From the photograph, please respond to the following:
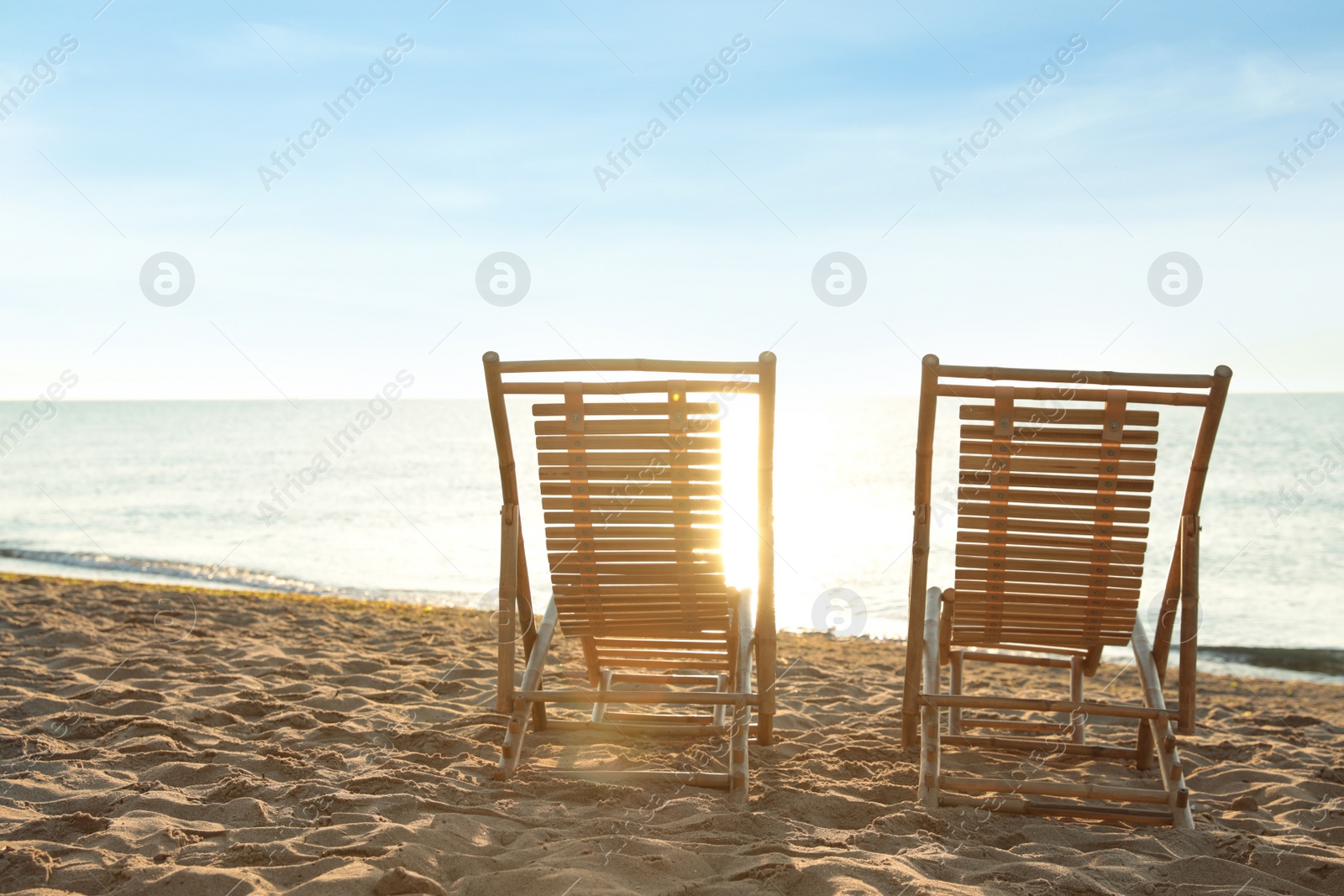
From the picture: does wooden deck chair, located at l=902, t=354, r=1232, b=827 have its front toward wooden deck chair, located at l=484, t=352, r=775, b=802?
no

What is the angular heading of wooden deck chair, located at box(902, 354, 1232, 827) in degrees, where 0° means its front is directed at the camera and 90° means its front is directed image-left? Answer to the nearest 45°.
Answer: approximately 180°

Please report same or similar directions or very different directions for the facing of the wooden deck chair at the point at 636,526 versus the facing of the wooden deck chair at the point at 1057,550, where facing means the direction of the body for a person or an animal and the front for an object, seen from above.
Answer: same or similar directions

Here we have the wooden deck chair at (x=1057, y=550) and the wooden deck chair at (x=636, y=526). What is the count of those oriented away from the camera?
2

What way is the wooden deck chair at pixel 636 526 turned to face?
away from the camera

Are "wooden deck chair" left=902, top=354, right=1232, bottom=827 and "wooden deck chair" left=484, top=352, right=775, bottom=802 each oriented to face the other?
no

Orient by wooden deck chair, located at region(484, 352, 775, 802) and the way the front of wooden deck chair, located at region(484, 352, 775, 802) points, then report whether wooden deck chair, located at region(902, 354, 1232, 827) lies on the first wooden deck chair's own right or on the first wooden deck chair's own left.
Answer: on the first wooden deck chair's own right
